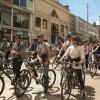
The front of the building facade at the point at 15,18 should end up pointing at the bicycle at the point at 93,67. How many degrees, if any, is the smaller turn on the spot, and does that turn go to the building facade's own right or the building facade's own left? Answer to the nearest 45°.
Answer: approximately 45° to the building facade's own right

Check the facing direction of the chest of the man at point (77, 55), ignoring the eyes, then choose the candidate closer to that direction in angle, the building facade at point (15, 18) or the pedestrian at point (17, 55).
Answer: the pedestrian

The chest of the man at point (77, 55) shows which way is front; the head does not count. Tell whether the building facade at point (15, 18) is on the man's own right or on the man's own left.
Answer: on the man's own right

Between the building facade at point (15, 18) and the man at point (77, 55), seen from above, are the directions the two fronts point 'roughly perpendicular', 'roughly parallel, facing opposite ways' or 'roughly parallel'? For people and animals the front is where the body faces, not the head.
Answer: roughly perpendicular

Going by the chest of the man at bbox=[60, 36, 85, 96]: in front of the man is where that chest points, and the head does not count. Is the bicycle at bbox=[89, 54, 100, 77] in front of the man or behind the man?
behind

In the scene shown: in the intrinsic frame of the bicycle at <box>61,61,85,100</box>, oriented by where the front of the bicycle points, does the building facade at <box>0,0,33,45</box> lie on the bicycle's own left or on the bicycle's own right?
on the bicycle's own right

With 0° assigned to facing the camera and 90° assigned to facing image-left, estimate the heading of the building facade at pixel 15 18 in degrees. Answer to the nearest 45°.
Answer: approximately 315°

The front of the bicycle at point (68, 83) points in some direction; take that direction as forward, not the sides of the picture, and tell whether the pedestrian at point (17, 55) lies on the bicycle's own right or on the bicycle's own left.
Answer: on the bicycle's own right

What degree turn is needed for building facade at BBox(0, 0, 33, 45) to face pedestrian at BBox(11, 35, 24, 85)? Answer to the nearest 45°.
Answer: approximately 45° to its right

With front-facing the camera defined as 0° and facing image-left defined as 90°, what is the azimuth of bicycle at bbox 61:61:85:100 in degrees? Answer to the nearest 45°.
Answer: approximately 45°

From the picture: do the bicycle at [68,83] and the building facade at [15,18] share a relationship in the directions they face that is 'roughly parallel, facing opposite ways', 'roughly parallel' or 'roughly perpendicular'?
roughly perpendicular
